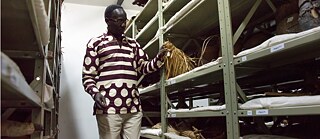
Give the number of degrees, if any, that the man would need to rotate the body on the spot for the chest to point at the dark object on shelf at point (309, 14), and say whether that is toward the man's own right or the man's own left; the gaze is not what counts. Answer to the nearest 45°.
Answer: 0° — they already face it

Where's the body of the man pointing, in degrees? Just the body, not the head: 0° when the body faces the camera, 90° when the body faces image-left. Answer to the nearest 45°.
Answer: approximately 315°

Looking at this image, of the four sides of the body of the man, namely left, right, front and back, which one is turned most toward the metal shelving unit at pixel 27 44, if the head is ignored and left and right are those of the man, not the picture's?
right

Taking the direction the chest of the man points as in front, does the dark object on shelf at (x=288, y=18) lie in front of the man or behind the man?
in front
